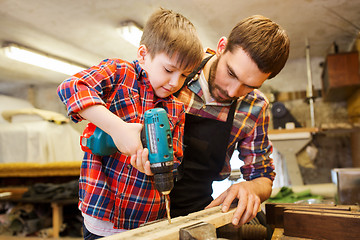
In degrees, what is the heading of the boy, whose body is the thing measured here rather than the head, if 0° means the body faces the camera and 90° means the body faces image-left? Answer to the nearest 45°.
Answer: approximately 315°
